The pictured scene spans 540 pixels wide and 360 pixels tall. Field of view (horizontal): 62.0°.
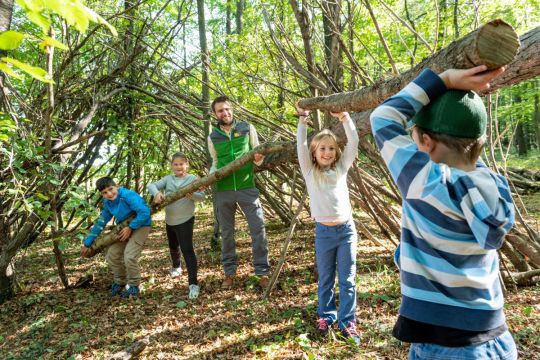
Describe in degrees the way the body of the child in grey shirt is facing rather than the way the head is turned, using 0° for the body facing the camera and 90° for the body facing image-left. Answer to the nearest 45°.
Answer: approximately 0°

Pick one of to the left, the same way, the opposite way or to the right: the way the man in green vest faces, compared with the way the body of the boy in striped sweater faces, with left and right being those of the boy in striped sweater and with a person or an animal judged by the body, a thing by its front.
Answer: the opposite way

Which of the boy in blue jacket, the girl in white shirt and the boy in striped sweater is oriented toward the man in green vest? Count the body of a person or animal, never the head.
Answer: the boy in striped sweater

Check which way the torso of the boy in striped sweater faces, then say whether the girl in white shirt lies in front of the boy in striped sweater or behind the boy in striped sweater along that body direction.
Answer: in front

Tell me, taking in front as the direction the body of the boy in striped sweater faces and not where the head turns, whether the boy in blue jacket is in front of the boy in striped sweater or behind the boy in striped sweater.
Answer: in front

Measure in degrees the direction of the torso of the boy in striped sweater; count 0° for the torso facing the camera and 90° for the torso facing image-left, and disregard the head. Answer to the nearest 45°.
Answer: approximately 135°

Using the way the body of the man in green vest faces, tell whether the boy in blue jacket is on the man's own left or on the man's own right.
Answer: on the man's own right
